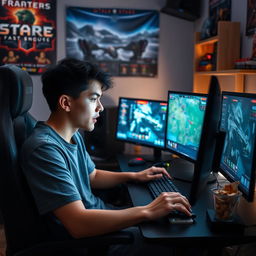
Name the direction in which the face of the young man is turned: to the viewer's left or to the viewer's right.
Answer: to the viewer's right

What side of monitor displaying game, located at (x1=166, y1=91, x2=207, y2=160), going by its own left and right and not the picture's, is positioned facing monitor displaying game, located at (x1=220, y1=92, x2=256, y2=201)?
left

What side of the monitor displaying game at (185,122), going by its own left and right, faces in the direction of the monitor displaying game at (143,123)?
right

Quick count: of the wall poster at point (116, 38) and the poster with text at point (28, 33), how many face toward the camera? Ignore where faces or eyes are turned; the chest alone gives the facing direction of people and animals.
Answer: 2

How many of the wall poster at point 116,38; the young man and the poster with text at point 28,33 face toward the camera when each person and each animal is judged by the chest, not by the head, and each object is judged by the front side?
2

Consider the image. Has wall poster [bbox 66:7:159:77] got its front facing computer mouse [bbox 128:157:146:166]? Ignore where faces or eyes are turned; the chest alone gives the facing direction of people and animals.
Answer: yes

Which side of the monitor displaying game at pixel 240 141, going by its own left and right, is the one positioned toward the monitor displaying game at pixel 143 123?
right

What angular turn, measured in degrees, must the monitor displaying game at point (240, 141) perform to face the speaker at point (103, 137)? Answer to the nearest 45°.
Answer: approximately 90° to its right

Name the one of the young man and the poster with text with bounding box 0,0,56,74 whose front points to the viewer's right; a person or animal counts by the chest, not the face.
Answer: the young man

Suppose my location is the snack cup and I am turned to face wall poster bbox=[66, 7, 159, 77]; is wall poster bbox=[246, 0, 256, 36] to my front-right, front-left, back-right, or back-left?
front-right

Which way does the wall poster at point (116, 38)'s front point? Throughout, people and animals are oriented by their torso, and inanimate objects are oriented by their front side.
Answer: toward the camera

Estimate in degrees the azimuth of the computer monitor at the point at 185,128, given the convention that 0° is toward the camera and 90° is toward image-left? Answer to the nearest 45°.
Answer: approximately 45°

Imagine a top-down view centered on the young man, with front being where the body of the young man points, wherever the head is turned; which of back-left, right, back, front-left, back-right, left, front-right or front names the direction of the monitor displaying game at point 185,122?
front-left

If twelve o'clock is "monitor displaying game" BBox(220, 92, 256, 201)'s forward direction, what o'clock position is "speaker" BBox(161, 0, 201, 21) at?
The speaker is roughly at 4 o'clock from the monitor displaying game.

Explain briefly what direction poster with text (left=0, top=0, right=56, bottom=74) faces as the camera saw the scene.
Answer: facing the viewer

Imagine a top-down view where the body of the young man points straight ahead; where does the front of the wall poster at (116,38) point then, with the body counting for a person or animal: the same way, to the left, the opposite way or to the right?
to the right

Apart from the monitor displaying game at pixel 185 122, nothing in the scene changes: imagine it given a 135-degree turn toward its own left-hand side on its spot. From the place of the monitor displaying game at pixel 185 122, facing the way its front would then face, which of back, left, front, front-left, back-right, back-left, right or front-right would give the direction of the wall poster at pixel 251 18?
front-left
